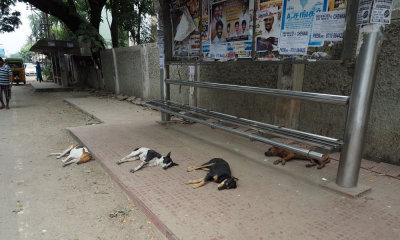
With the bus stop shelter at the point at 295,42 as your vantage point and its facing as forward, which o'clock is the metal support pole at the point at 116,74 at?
The metal support pole is roughly at 3 o'clock from the bus stop shelter.

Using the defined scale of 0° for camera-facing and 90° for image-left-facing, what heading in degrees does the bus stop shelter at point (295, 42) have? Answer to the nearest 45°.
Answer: approximately 45°

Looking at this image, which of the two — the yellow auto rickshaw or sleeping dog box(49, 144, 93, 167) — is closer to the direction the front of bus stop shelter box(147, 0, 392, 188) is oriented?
the sleeping dog

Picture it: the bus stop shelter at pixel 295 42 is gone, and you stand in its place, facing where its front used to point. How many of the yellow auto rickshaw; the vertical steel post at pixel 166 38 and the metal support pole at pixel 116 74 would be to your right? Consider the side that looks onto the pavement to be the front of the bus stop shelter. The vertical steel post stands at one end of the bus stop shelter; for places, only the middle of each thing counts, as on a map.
3

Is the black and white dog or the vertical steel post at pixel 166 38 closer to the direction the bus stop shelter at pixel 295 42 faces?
the black and white dog
